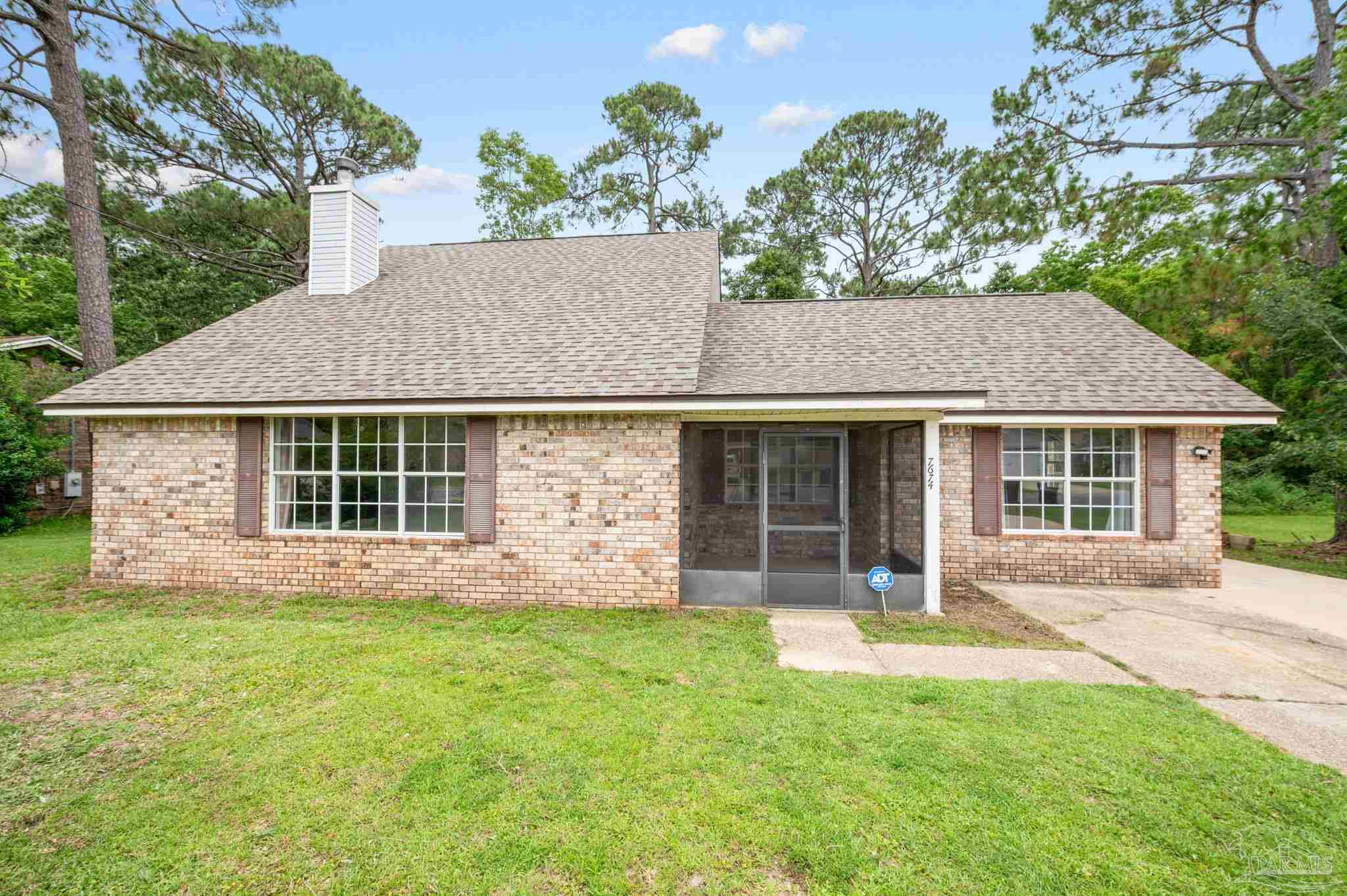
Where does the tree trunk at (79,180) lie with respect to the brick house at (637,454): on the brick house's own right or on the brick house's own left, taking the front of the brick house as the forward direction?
on the brick house's own right

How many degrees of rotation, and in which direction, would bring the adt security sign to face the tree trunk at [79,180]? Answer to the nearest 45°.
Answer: approximately 90° to its right

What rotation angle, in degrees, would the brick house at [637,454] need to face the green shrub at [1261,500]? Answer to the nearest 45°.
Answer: approximately 135° to its left

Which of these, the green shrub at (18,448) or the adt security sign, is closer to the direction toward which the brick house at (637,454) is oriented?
the adt security sign

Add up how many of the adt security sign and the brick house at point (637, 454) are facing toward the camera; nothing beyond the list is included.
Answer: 2

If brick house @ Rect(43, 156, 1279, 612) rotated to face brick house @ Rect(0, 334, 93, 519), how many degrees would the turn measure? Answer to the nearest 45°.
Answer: approximately 135° to its right

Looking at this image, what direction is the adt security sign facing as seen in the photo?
toward the camera

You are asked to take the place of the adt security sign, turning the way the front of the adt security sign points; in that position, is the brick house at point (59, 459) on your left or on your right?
on your right

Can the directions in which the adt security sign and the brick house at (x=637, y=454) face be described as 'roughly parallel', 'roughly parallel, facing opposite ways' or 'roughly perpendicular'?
roughly parallel

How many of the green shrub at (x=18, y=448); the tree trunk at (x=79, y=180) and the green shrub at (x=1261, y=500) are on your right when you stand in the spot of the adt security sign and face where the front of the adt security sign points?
2

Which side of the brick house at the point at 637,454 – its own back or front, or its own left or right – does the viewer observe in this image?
front

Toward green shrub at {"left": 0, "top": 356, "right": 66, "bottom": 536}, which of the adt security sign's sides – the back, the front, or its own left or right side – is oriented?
right
